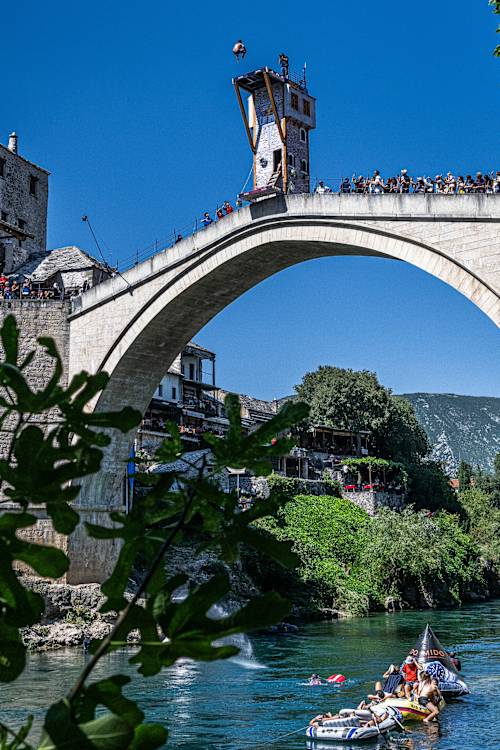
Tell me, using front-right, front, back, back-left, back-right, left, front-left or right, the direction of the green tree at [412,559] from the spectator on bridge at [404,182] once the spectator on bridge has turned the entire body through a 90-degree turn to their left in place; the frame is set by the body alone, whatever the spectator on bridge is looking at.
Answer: left

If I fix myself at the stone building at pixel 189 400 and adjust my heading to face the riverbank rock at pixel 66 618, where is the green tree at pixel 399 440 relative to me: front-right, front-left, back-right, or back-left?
back-left

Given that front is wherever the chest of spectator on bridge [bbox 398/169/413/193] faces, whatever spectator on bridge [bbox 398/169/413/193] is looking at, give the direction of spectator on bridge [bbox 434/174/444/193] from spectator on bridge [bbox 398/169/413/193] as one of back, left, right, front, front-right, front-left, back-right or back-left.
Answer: front-left

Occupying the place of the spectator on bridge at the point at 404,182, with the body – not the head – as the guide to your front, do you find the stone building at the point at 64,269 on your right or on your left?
on your right

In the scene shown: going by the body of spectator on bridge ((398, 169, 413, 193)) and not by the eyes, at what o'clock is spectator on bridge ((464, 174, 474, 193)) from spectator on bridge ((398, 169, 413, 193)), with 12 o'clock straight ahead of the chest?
spectator on bridge ((464, 174, 474, 193)) is roughly at 10 o'clock from spectator on bridge ((398, 169, 413, 193)).

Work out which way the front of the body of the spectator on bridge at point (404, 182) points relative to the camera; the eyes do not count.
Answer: toward the camera

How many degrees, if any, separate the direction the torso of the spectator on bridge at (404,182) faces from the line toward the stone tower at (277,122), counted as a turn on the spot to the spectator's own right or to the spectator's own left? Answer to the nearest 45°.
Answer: approximately 135° to the spectator's own right

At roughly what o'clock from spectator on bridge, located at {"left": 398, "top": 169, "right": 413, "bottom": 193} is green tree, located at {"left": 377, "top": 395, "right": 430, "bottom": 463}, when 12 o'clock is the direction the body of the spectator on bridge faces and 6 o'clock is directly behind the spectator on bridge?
The green tree is roughly at 6 o'clock from the spectator on bridge.

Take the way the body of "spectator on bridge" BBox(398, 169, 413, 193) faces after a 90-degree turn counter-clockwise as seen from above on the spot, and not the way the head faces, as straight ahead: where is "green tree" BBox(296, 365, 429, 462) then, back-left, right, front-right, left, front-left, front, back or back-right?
left

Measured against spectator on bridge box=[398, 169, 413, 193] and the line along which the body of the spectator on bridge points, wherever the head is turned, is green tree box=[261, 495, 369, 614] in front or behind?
behind

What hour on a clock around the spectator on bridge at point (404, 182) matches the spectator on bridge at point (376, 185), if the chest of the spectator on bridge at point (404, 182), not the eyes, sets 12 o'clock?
the spectator on bridge at point (376, 185) is roughly at 4 o'clock from the spectator on bridge at point (404, 182).

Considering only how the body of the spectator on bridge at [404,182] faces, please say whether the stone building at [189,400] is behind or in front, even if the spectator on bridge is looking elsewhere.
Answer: behind

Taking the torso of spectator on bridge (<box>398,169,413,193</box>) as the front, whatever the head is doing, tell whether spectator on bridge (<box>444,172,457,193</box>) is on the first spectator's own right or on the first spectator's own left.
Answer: on the first spectator's own left
